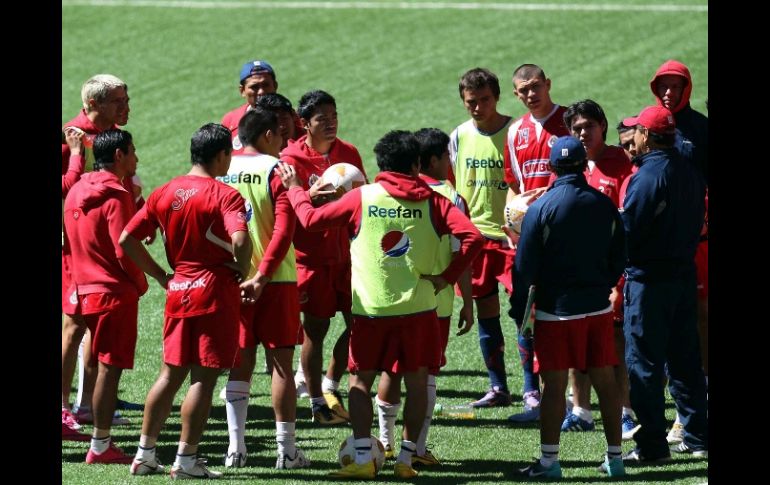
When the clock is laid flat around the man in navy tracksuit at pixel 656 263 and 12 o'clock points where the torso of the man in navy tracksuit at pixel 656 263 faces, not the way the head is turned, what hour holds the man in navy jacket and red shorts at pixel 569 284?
the man in navy jacket and red shorts at pixel 569 284 is roughly at 9 o'clock from the man in navy tracksuit at pixel 656 263.

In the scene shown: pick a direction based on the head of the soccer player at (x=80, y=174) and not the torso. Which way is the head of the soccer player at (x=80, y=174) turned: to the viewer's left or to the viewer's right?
to the viewer's right

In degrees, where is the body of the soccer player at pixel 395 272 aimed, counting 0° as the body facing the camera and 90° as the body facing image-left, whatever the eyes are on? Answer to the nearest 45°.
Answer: approximately 180°

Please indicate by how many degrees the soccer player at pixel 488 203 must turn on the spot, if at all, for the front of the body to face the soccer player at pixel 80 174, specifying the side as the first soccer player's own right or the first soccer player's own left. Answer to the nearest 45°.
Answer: approximately 90° to the first soccer player's own right

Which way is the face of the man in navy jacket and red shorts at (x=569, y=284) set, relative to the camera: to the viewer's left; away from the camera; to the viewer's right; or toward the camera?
away from the camera

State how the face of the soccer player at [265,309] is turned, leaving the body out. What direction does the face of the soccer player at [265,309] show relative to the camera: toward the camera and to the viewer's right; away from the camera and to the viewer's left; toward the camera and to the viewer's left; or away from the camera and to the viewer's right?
away from the camera and to the viewer's right

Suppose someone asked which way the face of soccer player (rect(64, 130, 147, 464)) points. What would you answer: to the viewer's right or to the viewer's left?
to the viewer's right

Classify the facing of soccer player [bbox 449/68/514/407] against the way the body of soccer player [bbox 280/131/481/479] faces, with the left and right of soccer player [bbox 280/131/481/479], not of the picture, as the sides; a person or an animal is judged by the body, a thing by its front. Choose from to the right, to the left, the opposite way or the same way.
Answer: the opposite way

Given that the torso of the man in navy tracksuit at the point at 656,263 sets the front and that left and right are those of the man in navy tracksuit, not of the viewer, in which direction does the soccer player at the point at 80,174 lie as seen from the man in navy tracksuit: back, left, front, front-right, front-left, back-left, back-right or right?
front-left

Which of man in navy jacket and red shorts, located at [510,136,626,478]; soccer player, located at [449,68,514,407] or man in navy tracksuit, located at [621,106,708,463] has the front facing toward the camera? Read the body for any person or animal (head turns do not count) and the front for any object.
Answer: the soccer player

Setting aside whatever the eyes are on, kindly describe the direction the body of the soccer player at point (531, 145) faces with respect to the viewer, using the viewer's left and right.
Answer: facing the viewer
